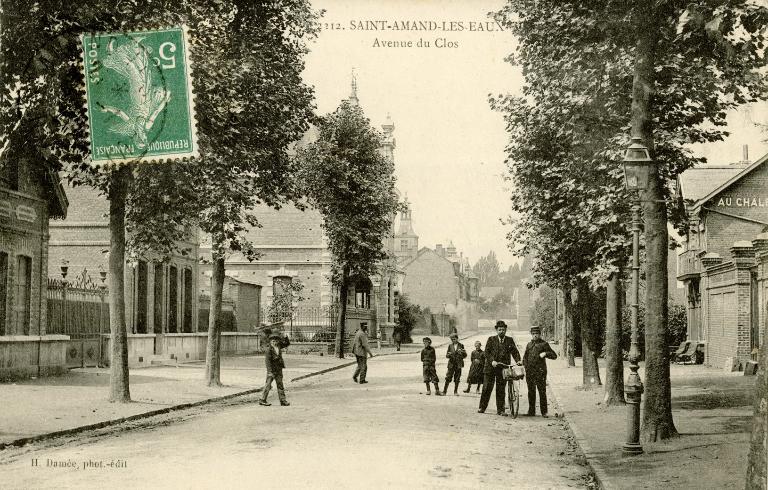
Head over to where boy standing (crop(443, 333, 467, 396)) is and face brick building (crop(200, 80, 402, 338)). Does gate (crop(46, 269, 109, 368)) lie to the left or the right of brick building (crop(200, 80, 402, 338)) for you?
left

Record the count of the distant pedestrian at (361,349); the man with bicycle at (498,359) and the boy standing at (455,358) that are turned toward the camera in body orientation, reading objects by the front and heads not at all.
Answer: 2

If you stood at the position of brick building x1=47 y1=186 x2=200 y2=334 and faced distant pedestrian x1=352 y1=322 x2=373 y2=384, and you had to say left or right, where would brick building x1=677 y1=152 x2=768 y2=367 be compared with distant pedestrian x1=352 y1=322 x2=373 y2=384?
left

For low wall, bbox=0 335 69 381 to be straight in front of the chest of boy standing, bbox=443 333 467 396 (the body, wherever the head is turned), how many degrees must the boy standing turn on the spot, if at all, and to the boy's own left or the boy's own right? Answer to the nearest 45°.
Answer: approximately 90° to the boy's own right

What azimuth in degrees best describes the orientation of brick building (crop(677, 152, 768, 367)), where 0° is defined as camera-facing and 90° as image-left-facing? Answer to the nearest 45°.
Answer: approximately 45°

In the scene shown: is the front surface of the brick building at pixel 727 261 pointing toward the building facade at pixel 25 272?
yes

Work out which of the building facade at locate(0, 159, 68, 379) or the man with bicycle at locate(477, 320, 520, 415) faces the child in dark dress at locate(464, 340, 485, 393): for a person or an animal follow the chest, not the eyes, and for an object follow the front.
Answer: the building facade
